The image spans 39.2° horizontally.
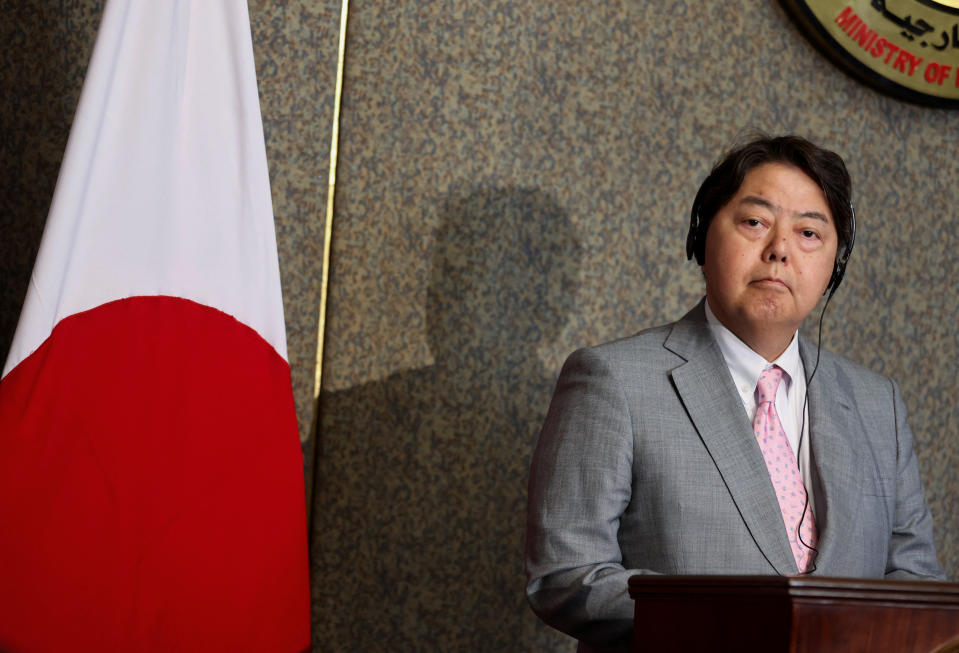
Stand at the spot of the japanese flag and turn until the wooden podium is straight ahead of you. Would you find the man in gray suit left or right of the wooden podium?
left

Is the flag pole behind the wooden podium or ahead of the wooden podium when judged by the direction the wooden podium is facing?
behind

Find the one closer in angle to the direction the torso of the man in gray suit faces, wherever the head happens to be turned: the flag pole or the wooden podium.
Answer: the wooden podium

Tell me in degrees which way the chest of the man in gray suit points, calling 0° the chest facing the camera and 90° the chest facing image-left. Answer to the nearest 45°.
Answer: approximately 315°

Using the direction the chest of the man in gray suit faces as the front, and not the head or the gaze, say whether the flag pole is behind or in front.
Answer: behind

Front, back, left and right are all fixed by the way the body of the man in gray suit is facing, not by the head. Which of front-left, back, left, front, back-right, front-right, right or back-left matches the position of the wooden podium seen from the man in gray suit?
front-right

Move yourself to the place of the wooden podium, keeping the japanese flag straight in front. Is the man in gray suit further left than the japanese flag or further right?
right

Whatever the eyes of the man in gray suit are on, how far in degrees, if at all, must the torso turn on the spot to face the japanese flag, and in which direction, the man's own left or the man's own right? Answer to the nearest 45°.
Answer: approximately 135° to the man's own right

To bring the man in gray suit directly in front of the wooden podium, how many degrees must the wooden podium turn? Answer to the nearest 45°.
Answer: approximately 135° to its left

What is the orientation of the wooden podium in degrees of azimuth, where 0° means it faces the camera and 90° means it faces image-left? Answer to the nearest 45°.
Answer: approximately 315°
